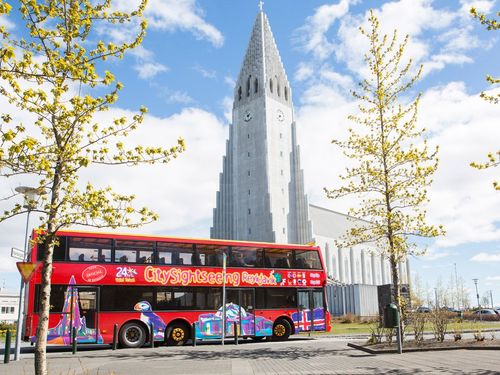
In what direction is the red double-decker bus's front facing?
to the viewer's right

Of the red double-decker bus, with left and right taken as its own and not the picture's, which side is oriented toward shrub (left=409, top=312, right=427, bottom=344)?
front

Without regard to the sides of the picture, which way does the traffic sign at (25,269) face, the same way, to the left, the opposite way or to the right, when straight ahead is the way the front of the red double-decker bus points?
to the right

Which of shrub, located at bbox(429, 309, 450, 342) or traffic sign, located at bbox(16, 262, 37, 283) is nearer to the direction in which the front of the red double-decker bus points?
the shrub

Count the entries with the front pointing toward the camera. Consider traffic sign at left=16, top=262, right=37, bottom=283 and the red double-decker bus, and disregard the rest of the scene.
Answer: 1

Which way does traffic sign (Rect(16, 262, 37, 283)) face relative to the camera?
toward the camera

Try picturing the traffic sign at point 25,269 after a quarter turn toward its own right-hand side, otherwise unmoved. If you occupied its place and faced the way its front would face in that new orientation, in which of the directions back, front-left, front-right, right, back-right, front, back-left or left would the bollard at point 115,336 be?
back-right

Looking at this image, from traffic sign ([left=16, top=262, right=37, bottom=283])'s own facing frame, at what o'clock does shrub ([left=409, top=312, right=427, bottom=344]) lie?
The shrub is roughly at 9 o'clock from the traffic sign.

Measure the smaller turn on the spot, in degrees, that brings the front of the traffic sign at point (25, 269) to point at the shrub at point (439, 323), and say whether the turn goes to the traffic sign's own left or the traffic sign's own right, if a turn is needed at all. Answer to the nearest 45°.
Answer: approximately 90° to the traffic sign's own left

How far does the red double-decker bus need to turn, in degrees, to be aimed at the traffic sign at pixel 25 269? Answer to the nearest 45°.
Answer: approximately 135° to its right

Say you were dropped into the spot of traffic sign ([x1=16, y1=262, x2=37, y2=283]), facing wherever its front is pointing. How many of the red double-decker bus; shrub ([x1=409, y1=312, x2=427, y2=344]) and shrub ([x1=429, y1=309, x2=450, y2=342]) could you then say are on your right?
0

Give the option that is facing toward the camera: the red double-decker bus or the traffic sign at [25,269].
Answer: the traffic sign

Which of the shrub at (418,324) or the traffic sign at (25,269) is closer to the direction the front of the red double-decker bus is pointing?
the shrub
